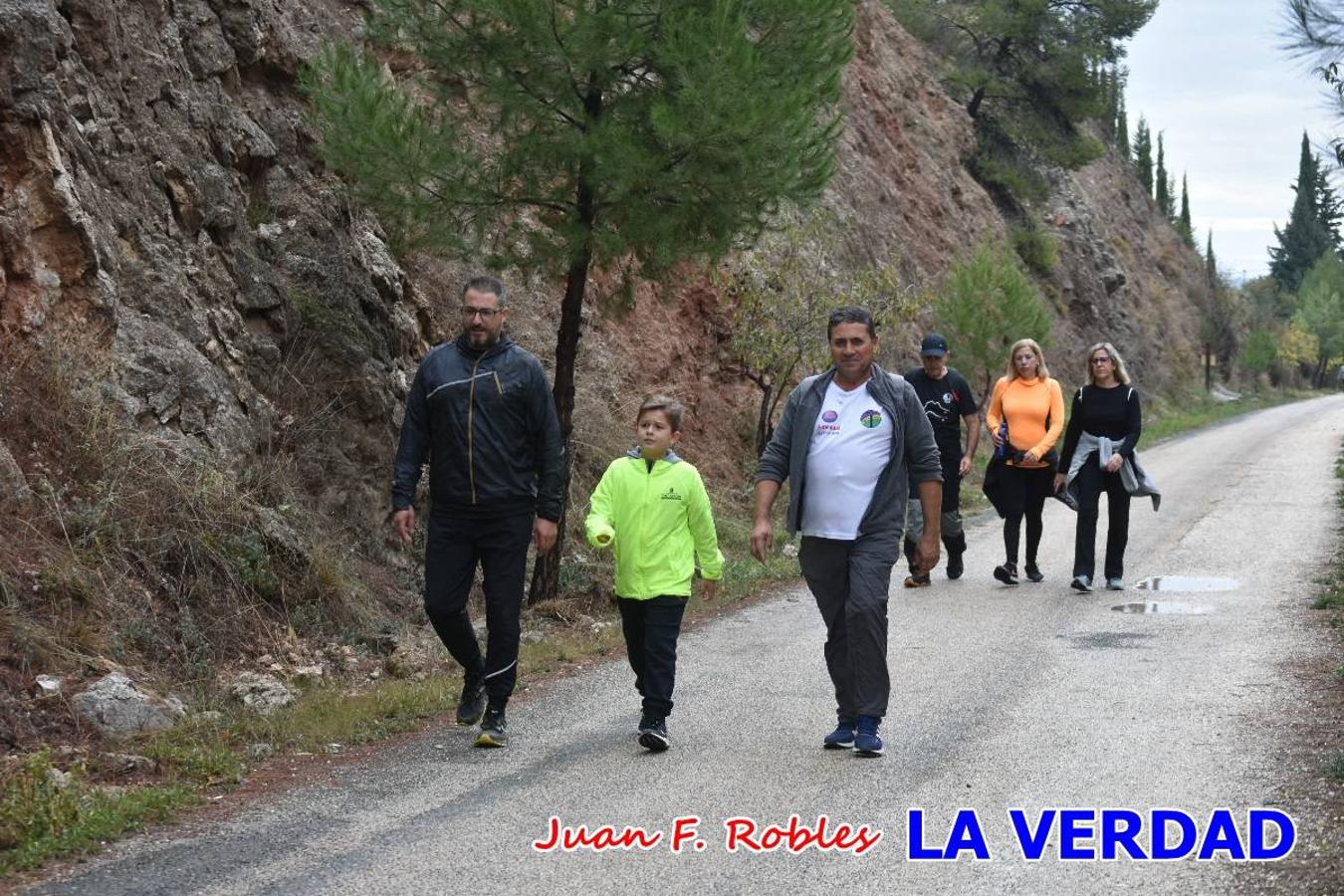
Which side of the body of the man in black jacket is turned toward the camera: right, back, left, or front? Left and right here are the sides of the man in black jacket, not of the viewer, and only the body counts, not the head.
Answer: front

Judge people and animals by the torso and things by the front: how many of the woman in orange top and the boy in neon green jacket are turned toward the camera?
2

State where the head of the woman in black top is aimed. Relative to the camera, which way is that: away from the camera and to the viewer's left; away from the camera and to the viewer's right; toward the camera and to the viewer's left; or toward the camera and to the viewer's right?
toward the camera and to the viewer's left

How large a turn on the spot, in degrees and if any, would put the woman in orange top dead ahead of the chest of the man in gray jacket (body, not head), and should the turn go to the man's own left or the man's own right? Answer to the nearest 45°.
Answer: approximately 180°

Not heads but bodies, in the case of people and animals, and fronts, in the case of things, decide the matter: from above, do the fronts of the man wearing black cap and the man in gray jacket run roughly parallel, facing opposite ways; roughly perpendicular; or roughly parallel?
roughly parallel

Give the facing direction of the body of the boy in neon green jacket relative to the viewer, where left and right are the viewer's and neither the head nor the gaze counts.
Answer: facing the viewer

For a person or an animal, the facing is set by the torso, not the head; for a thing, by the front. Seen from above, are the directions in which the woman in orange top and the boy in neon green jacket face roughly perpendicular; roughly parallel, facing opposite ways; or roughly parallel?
roughly parallel

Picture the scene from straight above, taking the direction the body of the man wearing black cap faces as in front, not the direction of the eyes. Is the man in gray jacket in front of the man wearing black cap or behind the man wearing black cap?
in front

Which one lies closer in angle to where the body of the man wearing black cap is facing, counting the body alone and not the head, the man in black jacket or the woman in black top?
the man in black jacket

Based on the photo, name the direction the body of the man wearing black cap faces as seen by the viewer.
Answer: toward the camera

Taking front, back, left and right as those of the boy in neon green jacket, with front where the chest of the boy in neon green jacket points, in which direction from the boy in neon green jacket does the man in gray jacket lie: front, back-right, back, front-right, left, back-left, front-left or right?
left

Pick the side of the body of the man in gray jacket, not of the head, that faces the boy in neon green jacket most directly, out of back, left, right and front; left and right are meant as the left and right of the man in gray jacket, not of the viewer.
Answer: right

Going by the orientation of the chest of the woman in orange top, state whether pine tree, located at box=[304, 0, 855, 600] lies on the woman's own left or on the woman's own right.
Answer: on the woman's own right

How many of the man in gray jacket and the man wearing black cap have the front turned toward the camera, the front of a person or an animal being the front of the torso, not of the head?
2
